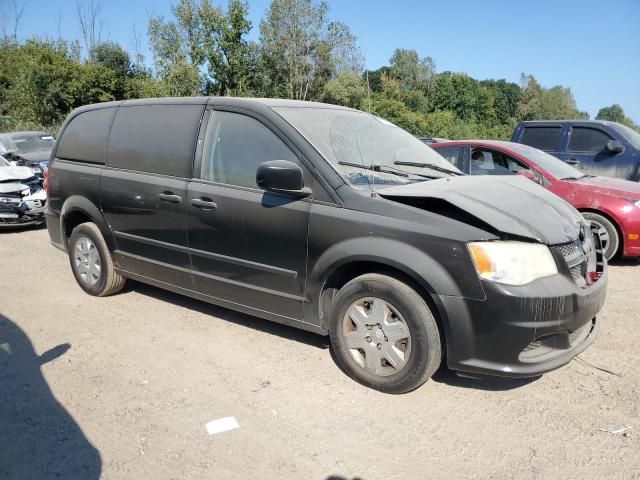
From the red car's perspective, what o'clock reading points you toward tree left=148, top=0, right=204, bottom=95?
The tree is roughly at 6 o'clock from the red car.

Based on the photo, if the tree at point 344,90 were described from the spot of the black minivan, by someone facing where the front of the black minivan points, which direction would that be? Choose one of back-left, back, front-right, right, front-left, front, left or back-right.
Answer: back-left

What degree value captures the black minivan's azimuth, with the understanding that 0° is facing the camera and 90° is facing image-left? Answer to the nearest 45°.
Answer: approximately 315°

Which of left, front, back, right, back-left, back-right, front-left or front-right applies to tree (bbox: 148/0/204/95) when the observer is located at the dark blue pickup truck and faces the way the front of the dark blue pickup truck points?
back

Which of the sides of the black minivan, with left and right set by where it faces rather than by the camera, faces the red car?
left

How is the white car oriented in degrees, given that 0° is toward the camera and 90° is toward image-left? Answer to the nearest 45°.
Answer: approximately 315°

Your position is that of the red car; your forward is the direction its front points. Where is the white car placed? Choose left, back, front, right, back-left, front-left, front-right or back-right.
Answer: back-right

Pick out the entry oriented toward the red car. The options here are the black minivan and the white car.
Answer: the white car

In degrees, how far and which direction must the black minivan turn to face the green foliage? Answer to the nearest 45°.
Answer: approximately 135° to its left
